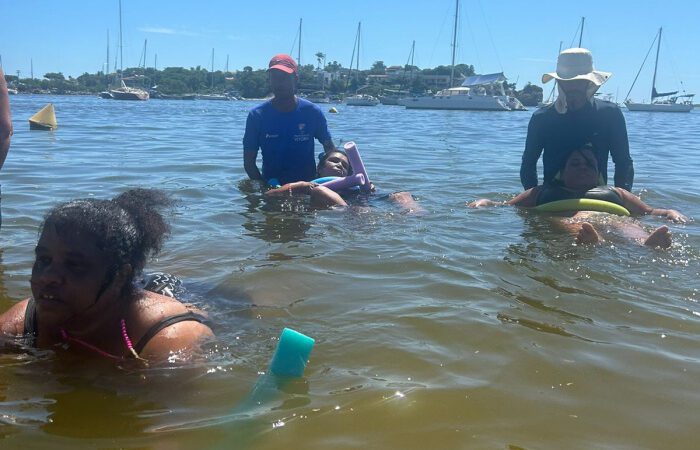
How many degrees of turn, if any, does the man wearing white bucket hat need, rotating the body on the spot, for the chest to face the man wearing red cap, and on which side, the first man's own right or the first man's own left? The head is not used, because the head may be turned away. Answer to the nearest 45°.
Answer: approximately 90° to the first man's own right

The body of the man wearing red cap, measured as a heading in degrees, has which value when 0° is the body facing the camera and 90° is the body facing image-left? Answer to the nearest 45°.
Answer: approximately 0°

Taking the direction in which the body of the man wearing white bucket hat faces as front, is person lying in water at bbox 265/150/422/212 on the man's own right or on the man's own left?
on the man's own right

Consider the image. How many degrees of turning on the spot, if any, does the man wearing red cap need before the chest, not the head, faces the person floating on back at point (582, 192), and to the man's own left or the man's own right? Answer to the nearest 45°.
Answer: approximately 45° to the man's own left

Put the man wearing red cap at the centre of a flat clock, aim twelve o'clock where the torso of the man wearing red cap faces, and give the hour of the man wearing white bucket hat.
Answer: The man wearing white bucket hat is roughly at 10 o'clock from the man wearing red cap.

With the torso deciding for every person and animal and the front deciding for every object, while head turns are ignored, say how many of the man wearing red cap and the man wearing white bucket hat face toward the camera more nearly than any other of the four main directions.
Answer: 2
